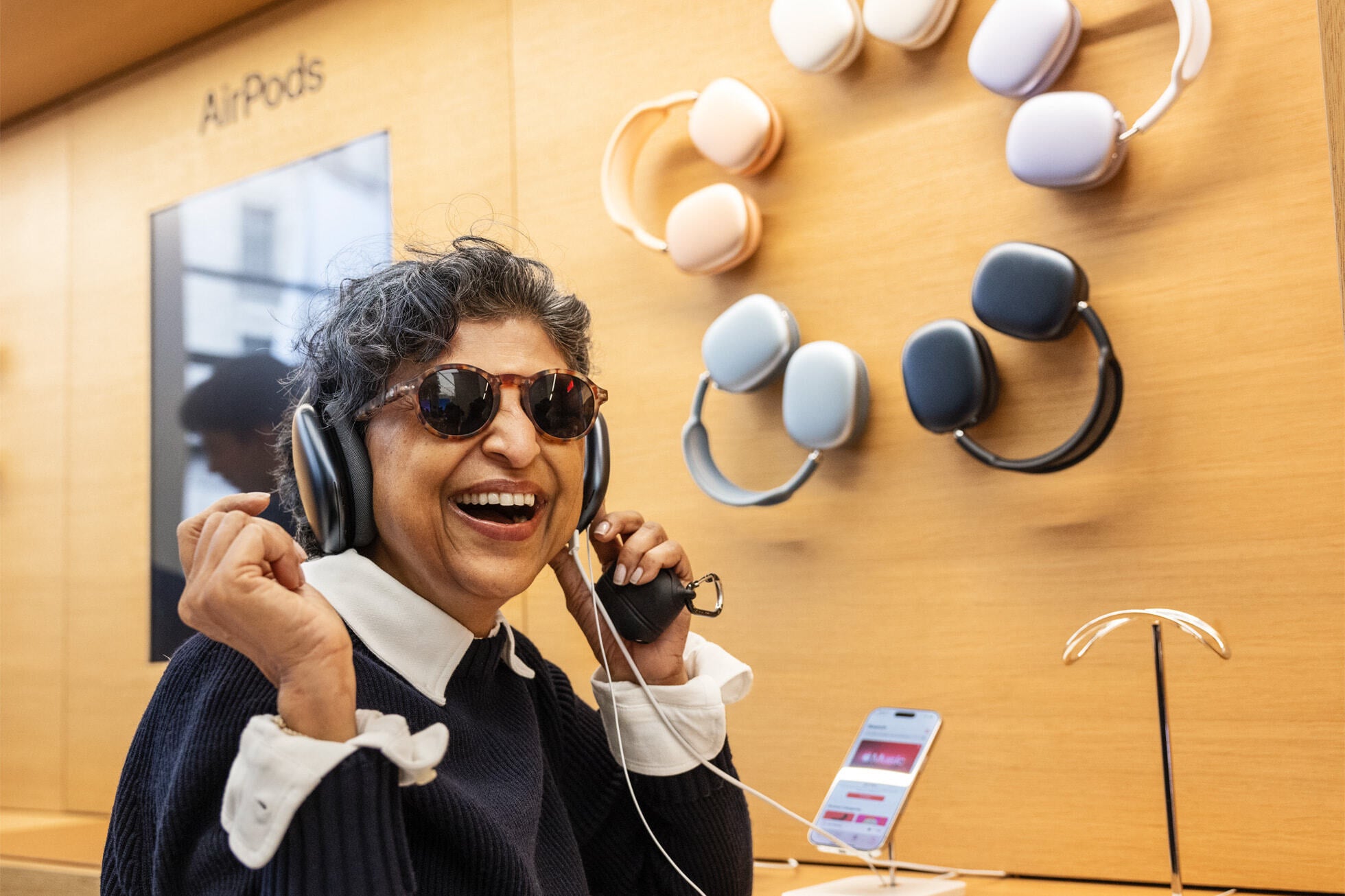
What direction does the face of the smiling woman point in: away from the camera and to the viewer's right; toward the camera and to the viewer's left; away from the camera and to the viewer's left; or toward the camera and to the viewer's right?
toward the camera and to the viewer's right

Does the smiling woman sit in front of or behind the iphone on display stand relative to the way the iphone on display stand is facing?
in front

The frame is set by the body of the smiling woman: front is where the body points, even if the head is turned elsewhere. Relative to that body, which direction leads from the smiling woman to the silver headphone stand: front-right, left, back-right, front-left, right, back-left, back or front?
front-left

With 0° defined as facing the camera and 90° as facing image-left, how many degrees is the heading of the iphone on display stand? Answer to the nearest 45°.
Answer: approximately 45°

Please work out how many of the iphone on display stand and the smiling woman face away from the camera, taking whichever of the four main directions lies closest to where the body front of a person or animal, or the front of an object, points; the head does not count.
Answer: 0
